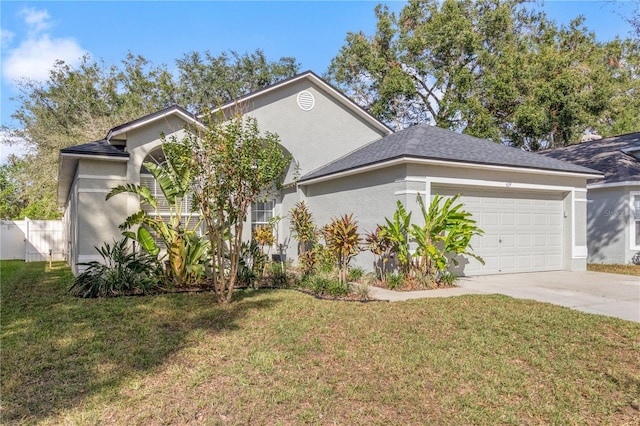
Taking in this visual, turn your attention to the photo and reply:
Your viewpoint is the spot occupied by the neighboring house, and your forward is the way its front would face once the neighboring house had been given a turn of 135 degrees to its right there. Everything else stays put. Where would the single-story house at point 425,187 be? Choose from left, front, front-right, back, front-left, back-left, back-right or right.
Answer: left

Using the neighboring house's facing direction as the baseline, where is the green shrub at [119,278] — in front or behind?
in front

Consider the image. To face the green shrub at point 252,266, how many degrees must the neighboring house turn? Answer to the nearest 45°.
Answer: approximately 45° to its right

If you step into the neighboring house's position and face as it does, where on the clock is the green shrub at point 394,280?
The green shrub is roughly at 1 o'clock from the neighboring house.

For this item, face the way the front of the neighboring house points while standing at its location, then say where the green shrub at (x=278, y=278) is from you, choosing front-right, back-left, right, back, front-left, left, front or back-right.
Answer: front-right

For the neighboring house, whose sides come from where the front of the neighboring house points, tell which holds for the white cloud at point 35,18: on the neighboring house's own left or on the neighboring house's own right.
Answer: on the neighboring house's own right

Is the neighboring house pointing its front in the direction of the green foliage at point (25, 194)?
no

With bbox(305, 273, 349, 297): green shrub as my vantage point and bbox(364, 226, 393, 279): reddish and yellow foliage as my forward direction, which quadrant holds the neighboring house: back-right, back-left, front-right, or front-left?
front-right

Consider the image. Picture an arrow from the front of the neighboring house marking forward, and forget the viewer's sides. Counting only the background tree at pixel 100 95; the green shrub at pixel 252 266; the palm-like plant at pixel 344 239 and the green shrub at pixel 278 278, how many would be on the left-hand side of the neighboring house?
0

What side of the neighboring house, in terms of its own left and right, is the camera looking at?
front

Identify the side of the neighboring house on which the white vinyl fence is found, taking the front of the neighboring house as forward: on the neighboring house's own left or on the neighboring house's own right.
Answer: on the neighboring house's own right

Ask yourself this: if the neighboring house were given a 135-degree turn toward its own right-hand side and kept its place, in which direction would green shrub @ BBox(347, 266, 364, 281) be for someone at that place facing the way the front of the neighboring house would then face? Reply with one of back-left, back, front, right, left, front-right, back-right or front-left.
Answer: left

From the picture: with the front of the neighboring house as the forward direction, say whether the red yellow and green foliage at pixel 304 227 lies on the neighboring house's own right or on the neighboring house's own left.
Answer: on the neighboring house's own right

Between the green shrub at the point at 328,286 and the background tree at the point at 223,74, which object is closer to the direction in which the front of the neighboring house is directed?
the green shrub

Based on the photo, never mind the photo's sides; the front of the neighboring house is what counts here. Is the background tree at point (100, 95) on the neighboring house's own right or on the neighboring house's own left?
on the neighboring house's own right

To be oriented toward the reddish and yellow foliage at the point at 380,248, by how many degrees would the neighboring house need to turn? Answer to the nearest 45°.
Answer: approximately 45° to its right

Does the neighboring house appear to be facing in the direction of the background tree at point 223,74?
no

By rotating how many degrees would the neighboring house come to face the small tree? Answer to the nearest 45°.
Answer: approximately 45° to its right

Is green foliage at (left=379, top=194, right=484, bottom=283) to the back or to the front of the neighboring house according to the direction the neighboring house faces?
to the front
